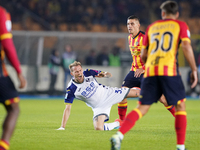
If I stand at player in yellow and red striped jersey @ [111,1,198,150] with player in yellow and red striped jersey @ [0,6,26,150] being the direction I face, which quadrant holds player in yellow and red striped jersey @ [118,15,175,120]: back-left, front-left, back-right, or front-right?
back-right

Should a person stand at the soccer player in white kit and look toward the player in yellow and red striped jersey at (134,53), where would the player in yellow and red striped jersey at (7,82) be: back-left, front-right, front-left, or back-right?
back-right

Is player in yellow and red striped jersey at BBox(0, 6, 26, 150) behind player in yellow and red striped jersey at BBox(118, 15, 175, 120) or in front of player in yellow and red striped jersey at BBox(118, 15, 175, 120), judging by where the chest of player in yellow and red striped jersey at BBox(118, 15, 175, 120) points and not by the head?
in front

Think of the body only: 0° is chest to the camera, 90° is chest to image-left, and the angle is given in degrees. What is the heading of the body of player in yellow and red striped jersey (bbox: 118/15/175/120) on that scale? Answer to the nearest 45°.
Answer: approximately 45°

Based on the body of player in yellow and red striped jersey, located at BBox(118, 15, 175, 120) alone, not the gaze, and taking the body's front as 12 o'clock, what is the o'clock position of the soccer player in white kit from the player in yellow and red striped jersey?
The soccer player in white kit is roughly at 12 o'clock from the player in yellow and red striped jersey.

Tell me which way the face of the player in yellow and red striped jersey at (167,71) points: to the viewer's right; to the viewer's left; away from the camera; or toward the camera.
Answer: away from the camera

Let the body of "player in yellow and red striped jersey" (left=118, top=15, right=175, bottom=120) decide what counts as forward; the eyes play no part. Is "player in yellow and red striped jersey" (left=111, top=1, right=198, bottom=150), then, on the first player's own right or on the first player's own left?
on the first player's own left
